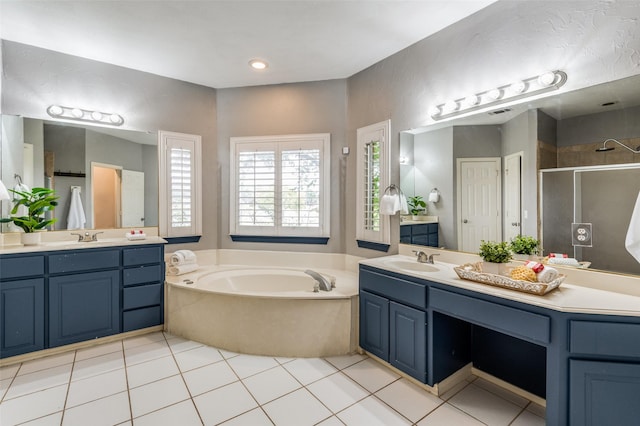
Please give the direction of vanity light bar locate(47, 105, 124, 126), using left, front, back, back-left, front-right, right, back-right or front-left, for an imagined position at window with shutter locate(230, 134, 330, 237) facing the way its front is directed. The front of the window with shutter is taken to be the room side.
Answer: right

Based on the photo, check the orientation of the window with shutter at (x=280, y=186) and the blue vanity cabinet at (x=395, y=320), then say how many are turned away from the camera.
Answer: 0

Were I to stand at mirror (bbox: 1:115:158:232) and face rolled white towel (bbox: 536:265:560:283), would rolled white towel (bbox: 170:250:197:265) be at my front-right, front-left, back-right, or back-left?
front-left

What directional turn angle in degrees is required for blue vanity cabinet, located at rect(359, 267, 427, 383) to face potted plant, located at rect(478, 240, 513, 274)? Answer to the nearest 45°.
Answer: approximately 135° to its left

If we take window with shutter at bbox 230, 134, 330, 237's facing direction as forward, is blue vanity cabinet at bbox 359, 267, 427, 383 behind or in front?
in front

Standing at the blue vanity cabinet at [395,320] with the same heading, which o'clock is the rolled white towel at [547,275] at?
The rolled white towel is roughly at 8 o'clock from the blue vanity cabinet.

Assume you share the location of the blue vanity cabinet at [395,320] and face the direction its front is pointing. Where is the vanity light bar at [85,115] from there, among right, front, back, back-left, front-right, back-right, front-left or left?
front-right

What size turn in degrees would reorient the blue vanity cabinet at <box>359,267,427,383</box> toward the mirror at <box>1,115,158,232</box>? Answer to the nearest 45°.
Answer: approximately 45° to its right

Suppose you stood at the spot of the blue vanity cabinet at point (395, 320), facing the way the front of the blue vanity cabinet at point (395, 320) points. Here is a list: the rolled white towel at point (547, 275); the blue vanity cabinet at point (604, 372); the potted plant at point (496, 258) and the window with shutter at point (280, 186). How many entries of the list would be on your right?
1

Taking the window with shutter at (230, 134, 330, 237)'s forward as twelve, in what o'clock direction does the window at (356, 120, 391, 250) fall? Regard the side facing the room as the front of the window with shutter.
The window is roughly at 10 o'clock from the window with shutter.

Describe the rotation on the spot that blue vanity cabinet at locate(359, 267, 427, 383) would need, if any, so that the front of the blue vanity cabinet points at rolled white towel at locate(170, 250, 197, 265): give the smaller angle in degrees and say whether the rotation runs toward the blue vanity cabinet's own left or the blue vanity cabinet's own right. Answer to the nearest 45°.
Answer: approximately 45° to the blue vanity cabinet's own right

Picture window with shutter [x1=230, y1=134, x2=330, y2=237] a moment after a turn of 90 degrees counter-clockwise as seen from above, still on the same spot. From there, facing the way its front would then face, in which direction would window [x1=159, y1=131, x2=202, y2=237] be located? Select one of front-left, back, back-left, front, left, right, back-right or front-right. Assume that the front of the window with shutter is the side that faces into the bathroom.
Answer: back

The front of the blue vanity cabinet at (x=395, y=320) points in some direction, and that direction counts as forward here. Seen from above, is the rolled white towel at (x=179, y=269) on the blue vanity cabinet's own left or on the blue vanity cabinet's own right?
on the blue vanity cabinet's own right

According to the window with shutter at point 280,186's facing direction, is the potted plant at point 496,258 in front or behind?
in front

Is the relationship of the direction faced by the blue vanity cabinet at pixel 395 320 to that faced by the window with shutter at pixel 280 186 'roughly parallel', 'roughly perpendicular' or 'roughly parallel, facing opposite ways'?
roughly perpendicular

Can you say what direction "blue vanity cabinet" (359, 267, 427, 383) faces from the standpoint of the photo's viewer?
facing the viewer and to the left of the viewer

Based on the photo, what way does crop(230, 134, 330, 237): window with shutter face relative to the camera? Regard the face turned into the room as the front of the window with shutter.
toward the camera
